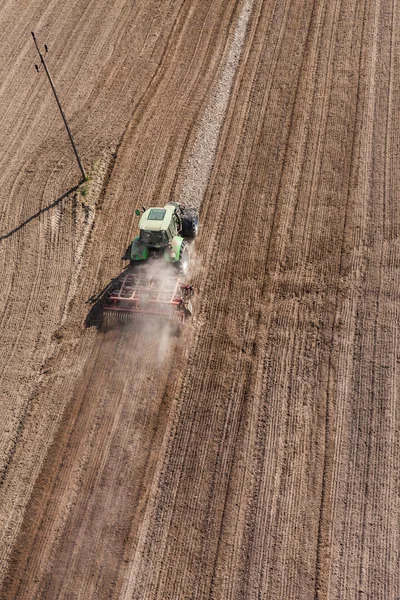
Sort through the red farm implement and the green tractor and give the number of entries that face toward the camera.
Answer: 0

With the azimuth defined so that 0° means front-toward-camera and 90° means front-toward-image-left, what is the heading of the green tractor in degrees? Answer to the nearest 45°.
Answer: approximately 225°

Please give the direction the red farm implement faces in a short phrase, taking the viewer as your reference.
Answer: facing away from the viewer
